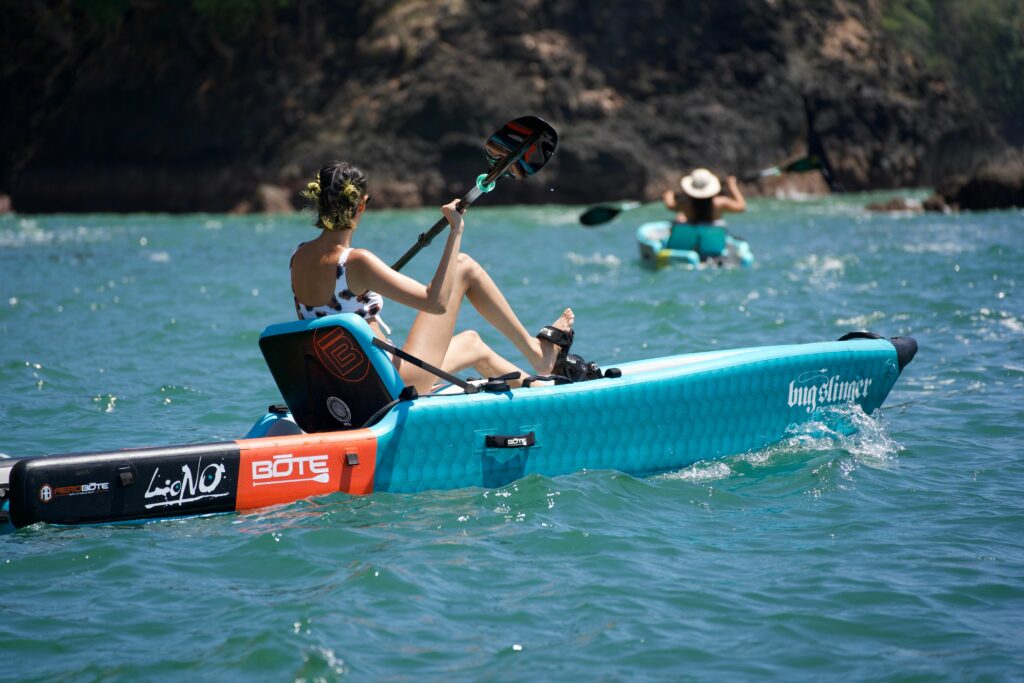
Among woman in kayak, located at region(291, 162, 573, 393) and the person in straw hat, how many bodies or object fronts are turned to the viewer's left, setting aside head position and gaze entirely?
0

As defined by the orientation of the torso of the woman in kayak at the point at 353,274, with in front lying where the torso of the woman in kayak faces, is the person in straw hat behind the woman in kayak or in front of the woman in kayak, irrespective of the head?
in front

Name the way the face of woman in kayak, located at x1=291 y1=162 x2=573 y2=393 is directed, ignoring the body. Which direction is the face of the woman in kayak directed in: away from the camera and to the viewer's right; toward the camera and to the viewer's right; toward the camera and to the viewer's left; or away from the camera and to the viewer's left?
away from the camera and to the viewer's right

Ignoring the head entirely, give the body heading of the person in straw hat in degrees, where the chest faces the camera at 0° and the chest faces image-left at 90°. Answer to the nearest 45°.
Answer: approximately 180°

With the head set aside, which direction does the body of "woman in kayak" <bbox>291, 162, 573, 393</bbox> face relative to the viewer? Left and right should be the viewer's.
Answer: facing away from the viewer and to the right of the viewer

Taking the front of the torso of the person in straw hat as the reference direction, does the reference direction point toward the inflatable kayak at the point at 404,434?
no

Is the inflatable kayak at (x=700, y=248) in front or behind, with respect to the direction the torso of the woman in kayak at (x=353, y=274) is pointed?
in front

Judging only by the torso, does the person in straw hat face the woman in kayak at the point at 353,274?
no
